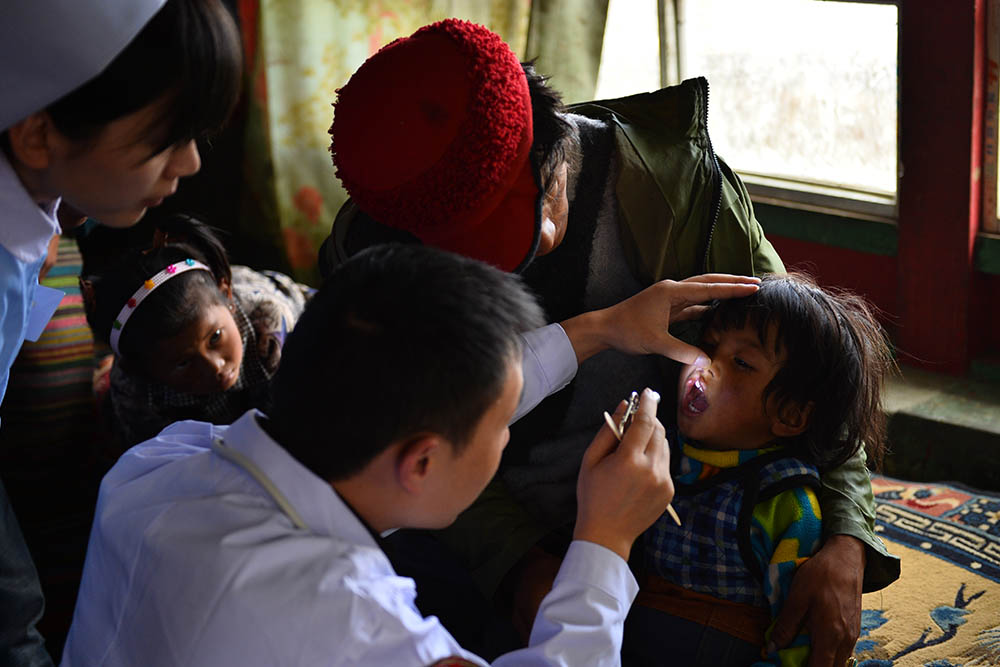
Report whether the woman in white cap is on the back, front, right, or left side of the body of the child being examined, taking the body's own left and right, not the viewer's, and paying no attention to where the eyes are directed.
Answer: front

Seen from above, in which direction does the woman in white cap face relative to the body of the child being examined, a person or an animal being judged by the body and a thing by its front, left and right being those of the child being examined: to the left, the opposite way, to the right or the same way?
the opposite way

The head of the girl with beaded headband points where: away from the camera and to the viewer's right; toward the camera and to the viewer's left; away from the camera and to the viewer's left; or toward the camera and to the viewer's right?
toward the camera and to the viewer's right

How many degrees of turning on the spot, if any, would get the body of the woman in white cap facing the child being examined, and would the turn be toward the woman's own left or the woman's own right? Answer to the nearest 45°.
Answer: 0° — they already face them

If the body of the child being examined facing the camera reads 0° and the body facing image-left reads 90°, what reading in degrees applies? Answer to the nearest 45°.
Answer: approximately 45°

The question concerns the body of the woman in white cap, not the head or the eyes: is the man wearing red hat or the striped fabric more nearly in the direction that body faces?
the man wearing red hat

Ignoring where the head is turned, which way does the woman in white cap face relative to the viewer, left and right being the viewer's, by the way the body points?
facing to the right of the viewer

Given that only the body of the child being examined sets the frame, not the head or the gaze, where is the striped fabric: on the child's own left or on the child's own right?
on the child's own right

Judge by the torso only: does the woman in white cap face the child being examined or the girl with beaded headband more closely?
the child being examined

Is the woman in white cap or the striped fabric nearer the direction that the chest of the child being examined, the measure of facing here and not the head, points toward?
the woman in white cap

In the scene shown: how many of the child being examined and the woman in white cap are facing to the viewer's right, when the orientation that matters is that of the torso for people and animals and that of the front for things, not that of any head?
1

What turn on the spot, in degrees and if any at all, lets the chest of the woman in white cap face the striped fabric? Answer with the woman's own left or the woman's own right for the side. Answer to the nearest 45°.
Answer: approximately 90° to the woman's own left

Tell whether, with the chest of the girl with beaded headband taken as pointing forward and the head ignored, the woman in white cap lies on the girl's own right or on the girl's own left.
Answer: on the girl's own right

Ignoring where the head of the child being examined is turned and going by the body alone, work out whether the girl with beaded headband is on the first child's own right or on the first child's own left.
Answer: on the first child's own right

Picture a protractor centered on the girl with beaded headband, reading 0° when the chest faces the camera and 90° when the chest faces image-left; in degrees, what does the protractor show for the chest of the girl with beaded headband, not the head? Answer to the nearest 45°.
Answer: approximately 315°
